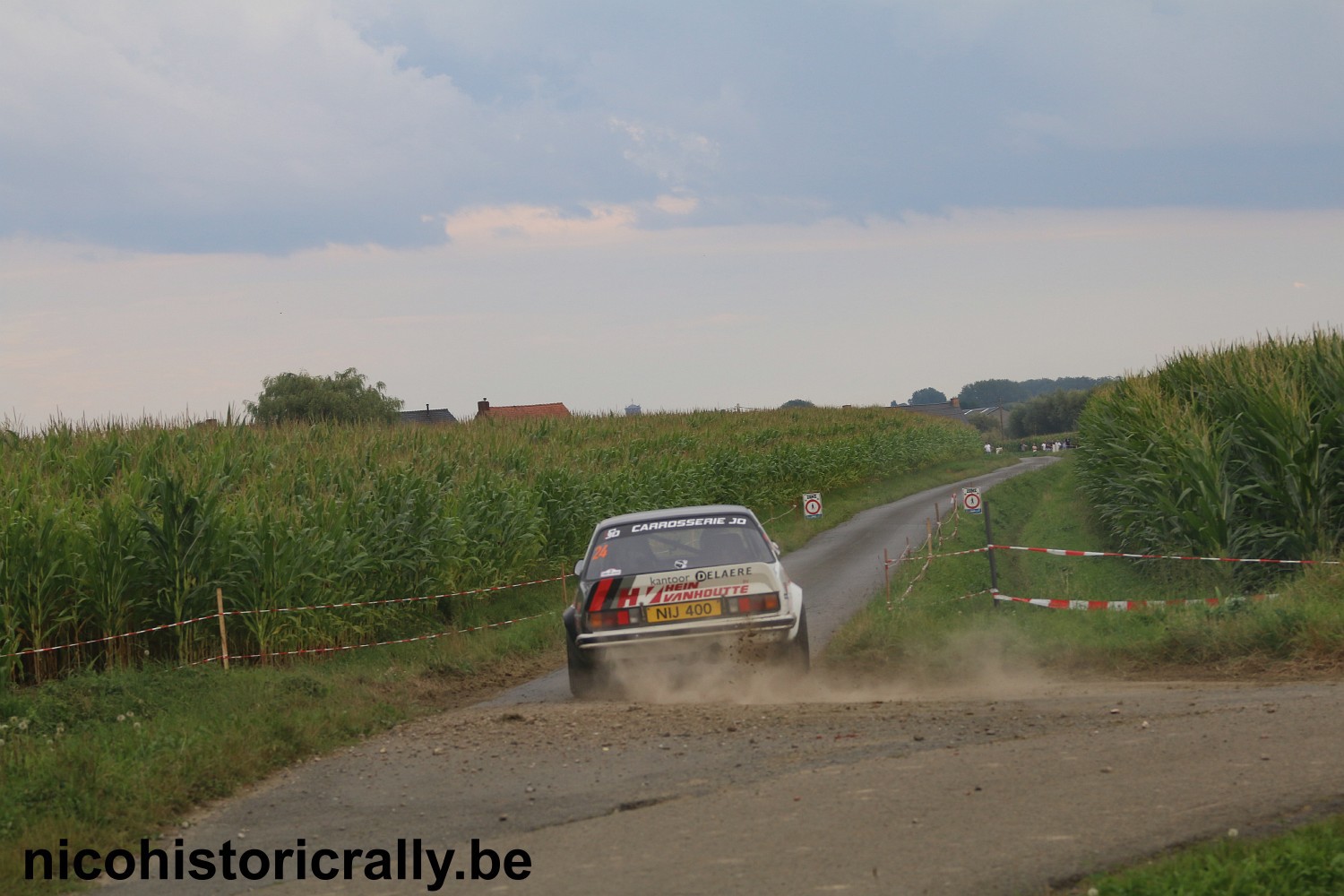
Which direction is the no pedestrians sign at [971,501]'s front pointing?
toward the camera

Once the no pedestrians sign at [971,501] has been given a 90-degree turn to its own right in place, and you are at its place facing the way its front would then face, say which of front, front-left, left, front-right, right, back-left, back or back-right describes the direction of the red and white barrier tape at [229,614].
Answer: front-left

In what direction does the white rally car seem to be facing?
away from the camera

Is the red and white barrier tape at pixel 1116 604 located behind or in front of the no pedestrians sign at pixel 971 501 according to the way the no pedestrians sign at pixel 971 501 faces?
in front

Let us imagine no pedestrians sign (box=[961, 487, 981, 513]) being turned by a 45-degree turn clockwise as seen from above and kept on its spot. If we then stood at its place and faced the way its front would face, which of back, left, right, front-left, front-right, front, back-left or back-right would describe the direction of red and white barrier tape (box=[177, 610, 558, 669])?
front

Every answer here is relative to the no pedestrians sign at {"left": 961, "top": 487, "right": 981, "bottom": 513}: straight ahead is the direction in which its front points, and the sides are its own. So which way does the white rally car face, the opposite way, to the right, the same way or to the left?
the opposite way

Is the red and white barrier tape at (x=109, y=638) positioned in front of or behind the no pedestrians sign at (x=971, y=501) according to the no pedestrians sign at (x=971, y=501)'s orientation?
in front

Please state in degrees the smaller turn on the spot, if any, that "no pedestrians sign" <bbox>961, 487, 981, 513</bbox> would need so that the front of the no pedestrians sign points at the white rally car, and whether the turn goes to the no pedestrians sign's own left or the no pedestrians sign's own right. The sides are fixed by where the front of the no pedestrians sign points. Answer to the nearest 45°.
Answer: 0° — it already faces it

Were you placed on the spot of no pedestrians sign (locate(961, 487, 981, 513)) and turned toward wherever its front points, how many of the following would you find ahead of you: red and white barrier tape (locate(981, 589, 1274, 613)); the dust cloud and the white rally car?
3

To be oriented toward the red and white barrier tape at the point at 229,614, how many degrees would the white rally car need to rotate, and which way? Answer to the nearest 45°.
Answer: approximately 45° to its left

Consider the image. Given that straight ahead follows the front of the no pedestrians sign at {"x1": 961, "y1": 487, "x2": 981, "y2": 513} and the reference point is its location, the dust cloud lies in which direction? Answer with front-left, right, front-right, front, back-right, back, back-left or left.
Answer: front

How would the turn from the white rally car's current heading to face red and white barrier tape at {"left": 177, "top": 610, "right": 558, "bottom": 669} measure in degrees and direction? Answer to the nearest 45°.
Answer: approximately 45° to its left

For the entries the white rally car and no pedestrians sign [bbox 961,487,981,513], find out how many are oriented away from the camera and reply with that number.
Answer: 1

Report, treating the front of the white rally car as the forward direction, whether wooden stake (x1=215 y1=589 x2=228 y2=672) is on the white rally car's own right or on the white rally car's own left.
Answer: on the white rally car's own left
